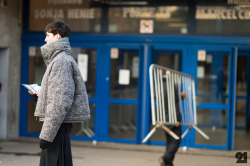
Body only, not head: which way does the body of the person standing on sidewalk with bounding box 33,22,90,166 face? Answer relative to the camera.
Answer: to the viewer's left

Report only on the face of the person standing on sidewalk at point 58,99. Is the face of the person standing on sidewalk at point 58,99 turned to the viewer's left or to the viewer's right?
to the viewer's left
